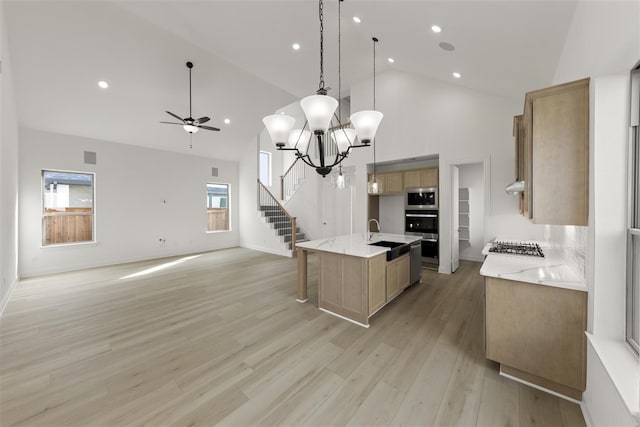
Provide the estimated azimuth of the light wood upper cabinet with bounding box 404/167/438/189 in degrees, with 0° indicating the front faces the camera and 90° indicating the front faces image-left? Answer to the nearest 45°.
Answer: approximately 0°

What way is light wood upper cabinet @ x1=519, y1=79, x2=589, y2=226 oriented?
to the viewer's left

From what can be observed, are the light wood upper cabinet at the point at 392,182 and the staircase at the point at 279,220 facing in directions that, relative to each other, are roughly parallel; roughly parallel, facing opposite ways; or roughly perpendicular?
roughly perpendicular

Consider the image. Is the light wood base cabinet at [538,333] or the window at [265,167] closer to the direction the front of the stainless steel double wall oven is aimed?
the light wood base cabinet

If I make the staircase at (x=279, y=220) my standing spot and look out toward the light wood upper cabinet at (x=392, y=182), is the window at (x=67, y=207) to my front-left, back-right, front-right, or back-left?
back-right

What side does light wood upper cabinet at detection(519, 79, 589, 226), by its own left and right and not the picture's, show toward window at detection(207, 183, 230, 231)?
front

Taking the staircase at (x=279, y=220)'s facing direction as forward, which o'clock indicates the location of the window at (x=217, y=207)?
The window is roughly at 5 o'clock from the staircase.

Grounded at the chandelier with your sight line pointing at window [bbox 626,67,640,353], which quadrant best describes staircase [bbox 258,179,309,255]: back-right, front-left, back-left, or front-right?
back-left

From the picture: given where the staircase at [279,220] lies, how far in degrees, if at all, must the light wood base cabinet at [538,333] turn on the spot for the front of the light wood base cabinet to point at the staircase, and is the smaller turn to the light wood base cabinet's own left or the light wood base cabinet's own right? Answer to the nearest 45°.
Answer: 0° — it already faces it

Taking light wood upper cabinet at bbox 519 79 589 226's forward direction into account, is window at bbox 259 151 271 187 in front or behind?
in front
